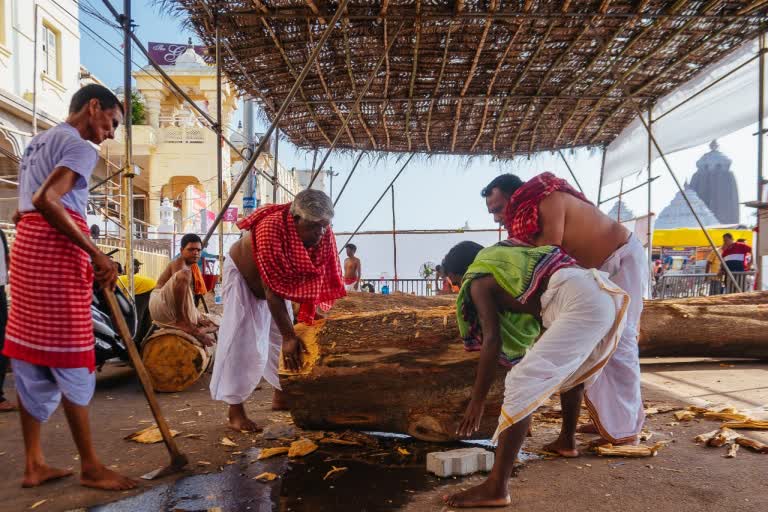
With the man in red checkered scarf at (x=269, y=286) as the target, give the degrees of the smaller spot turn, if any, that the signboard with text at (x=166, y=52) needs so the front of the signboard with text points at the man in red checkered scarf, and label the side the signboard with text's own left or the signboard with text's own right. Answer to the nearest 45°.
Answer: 0° — it already faces them

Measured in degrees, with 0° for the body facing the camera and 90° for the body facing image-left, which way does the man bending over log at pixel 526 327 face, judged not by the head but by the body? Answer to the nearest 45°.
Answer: approximately 90°

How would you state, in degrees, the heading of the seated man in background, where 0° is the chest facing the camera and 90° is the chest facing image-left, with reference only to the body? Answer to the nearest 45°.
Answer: approximately 315°

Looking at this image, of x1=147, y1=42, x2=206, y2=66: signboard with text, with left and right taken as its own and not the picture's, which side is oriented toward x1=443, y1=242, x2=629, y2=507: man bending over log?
front

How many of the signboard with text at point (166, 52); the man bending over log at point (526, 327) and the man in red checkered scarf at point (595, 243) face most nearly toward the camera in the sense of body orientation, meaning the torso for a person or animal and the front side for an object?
1

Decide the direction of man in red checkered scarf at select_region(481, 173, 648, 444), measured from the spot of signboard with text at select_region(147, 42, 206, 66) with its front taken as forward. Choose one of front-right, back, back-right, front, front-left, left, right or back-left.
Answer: front

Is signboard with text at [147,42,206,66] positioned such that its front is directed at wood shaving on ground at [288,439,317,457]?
yes

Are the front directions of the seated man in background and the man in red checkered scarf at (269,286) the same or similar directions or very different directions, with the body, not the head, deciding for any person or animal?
same or similar directions

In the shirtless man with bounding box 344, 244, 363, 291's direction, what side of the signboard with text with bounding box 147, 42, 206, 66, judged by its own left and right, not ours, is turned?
front

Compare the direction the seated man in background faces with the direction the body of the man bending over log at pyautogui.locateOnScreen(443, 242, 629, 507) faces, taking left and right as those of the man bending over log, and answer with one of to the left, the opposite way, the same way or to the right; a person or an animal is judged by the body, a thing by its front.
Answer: the opposite way

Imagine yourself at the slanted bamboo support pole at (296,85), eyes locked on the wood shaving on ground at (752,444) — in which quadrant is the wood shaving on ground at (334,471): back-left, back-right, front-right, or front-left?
front-right

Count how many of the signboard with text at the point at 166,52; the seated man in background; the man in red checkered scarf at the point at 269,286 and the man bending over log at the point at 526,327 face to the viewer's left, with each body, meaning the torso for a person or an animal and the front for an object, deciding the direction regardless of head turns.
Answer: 1

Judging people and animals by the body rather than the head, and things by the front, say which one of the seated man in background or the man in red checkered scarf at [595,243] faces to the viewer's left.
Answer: the man in red checkered scarf

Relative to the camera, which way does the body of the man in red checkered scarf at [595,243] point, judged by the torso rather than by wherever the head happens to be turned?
to the viewer's left

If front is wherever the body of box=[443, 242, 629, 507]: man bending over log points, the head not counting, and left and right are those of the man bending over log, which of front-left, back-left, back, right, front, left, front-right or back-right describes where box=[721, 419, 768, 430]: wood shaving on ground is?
back-right

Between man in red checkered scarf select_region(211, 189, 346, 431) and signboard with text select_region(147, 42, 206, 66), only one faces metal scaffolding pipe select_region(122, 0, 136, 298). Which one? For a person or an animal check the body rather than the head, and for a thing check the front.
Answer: the signboard with text

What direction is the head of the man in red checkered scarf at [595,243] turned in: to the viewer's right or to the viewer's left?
to the viewer's left

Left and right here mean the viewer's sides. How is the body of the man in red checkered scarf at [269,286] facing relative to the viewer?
facing the viewer and to the right of the viewer

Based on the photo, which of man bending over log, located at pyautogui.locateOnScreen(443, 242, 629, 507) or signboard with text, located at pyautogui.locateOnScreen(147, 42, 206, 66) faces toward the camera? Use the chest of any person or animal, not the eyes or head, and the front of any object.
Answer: the signboard with text
